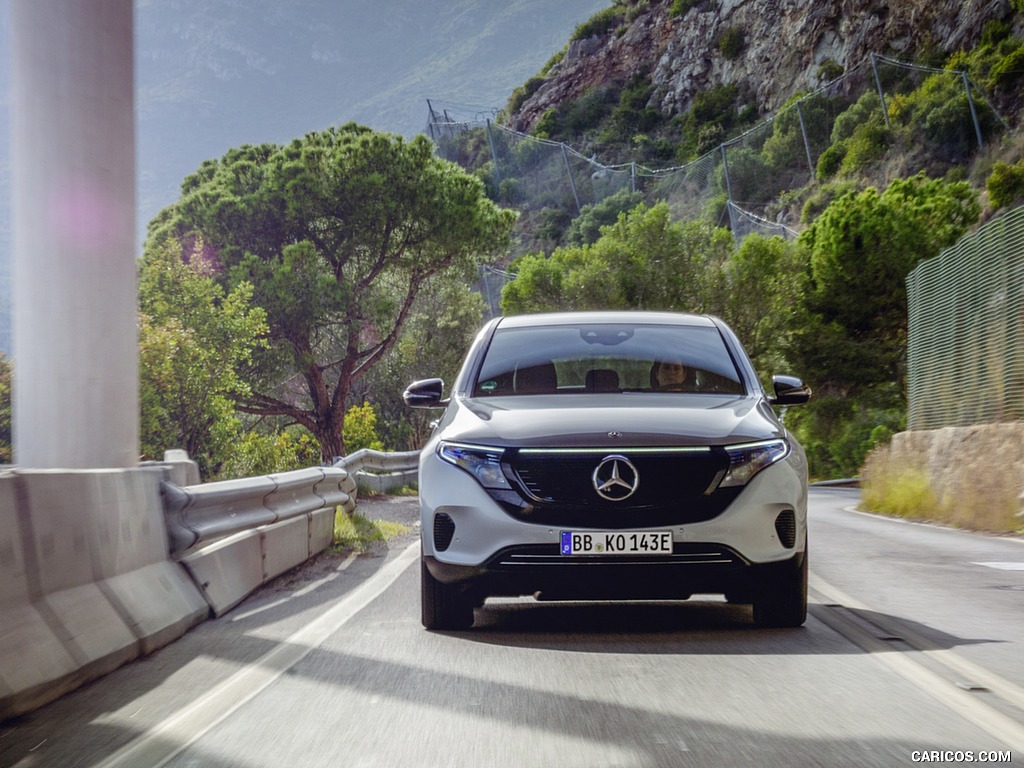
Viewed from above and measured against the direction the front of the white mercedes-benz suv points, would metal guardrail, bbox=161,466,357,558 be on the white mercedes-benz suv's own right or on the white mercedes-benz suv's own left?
on the white mercedes-benz suv's own right

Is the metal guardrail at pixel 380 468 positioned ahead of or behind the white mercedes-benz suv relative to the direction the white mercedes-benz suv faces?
behind

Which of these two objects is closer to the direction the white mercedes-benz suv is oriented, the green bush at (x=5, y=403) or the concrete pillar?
the concrete pillar

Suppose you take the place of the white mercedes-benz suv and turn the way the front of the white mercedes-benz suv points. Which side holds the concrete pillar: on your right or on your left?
on your right

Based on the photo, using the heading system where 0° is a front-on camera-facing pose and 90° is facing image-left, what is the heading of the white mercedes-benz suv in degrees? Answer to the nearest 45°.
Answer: approximately 0°
